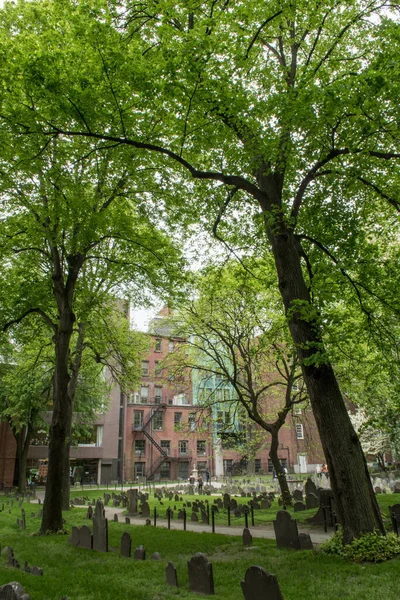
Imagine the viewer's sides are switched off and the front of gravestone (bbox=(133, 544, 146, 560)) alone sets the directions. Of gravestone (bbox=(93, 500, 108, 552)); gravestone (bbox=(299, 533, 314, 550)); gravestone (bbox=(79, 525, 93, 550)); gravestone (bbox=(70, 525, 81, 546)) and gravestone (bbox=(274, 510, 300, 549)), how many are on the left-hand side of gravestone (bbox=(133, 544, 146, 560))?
2

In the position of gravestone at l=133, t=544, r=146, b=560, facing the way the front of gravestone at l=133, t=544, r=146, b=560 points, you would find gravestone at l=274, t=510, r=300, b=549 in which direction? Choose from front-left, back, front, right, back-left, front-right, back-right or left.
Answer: left

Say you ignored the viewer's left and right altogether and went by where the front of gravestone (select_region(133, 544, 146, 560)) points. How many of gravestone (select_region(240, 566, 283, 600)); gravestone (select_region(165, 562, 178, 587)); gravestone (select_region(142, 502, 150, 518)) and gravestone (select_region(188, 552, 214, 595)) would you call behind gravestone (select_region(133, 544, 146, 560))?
1

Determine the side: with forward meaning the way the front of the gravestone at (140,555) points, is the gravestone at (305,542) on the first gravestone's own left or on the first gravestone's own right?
on the first gravestone's own left

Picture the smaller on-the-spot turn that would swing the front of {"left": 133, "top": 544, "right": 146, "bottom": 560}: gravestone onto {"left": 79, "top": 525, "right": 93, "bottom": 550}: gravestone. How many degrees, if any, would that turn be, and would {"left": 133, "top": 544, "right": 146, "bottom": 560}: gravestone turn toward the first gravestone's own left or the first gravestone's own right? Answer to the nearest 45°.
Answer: approximately 135° to the first gravestone's own right

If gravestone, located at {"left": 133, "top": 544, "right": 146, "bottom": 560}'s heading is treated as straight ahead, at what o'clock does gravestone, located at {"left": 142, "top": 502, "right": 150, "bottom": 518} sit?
gravestone, located at {"left": 142, "top": 502, "right": 150, "bottom": 518} is roughly at 6 o'clock from gravestone, located at {"left": 133, "top": 544, "right": 146, "bottom": 560}.

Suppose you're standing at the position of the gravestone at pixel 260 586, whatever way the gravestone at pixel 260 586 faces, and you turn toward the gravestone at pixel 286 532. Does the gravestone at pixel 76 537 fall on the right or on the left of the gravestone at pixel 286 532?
left

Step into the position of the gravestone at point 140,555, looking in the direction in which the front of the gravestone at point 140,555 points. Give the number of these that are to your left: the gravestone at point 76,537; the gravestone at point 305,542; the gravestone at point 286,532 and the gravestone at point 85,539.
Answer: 2

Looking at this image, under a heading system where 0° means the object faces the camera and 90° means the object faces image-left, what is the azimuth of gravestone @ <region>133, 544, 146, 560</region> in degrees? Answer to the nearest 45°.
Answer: approximately 0°

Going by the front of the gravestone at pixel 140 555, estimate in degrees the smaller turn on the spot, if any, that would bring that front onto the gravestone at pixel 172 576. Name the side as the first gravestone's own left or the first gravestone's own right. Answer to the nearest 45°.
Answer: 0° — it already faces it

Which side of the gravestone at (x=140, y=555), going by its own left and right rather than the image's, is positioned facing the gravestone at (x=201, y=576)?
front

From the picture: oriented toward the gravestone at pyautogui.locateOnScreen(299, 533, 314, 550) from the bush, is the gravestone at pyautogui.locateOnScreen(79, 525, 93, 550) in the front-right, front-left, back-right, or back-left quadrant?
front-left

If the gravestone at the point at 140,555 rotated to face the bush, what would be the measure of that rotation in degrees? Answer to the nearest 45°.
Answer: approximately 45° to its left

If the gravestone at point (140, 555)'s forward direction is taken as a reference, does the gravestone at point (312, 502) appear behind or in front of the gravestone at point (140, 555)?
behind

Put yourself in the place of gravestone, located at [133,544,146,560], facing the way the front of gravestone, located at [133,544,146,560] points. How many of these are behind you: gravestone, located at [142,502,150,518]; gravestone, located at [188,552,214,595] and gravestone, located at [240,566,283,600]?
1

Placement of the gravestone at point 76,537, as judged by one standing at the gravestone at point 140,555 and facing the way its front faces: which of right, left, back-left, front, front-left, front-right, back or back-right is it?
back-right

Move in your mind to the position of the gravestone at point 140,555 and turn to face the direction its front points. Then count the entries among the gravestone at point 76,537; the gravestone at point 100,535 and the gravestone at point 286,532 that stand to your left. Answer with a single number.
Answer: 1

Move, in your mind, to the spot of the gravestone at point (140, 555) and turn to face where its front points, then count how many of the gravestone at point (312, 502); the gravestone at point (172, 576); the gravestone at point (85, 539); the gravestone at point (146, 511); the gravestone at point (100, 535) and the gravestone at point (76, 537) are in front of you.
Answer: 1
